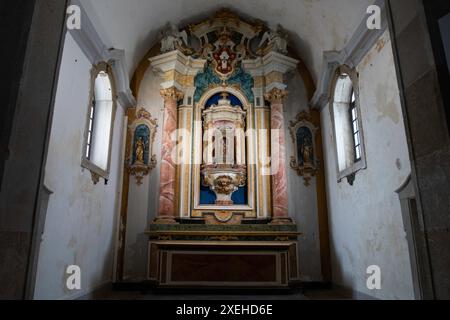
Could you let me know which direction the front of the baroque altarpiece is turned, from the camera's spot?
facing the viewer

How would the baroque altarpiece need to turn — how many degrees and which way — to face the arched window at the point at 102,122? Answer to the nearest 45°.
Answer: approximately 45° to its right

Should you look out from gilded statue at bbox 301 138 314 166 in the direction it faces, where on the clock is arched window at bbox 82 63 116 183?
The arched window is roughly at 2 o'clock from the gilded statue.

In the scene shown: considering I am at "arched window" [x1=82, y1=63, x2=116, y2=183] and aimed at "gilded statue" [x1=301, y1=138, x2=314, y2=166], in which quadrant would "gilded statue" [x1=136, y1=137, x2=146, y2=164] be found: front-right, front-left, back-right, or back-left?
front-left

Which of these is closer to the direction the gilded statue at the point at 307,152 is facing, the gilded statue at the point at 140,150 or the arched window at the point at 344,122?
the arched window

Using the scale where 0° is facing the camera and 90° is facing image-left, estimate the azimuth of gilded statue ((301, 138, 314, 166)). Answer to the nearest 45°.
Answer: approximately 0°
